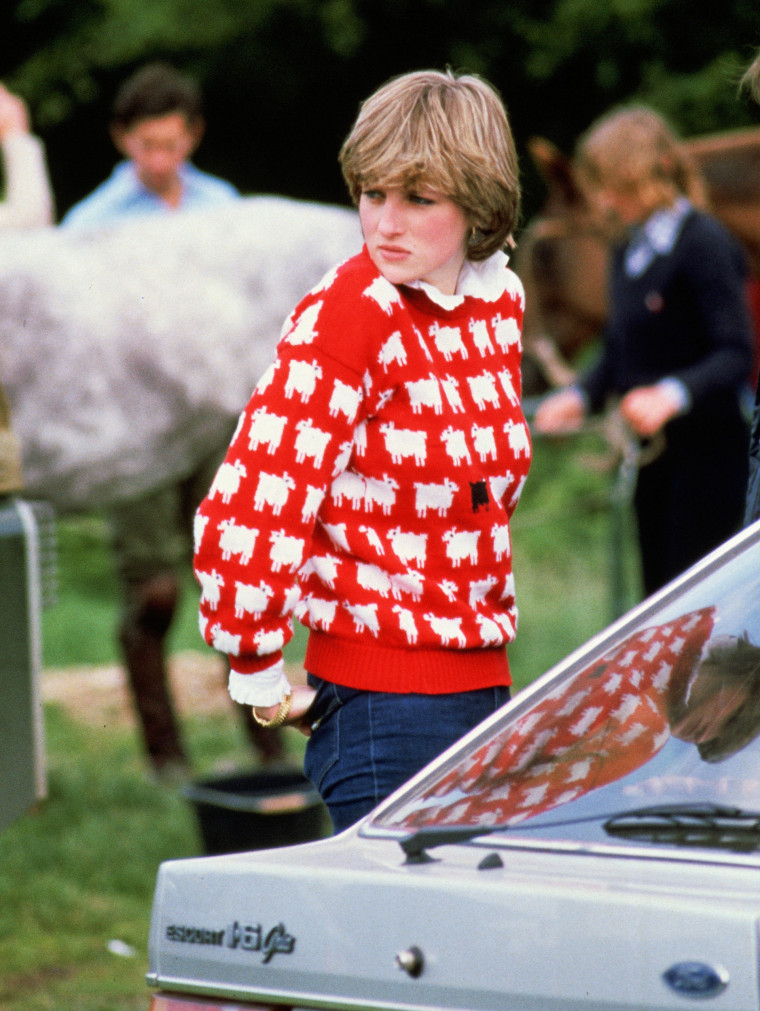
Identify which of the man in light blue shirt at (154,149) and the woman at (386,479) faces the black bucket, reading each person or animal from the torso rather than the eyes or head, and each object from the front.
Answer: the man in light blue shirt

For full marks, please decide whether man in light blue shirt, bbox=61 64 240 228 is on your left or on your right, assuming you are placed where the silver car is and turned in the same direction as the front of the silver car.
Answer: on your left

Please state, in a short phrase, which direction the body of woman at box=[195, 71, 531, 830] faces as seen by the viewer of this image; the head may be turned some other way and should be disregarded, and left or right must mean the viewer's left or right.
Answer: facing the viewer and to the right of the viewer

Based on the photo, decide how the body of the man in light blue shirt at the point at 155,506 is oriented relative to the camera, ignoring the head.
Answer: toward the camera

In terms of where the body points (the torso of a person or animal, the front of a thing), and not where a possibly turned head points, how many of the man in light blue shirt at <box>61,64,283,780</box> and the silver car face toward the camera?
1

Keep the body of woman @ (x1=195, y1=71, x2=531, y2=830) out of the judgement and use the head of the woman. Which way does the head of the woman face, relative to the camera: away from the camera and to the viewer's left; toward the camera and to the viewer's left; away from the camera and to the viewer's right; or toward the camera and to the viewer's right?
toward the camera and to the viewer's left

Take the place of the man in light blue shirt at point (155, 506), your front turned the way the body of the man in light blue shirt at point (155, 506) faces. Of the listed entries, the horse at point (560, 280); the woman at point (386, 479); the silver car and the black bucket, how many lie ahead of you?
3

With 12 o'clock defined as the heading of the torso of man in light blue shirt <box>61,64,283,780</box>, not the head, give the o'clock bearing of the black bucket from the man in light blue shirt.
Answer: The black bucket is roughly at 12 o'clock from the man in light blue shirt.

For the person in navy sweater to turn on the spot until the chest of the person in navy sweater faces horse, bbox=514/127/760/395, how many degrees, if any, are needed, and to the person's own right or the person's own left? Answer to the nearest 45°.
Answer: approximately 135° to the person's own right

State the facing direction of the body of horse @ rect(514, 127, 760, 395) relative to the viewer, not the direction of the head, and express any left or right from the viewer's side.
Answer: facing the viewer and to the left of the viewer

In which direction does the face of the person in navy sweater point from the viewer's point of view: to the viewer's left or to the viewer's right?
to the viewer's left

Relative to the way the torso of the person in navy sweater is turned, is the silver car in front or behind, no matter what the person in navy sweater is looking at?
in front
